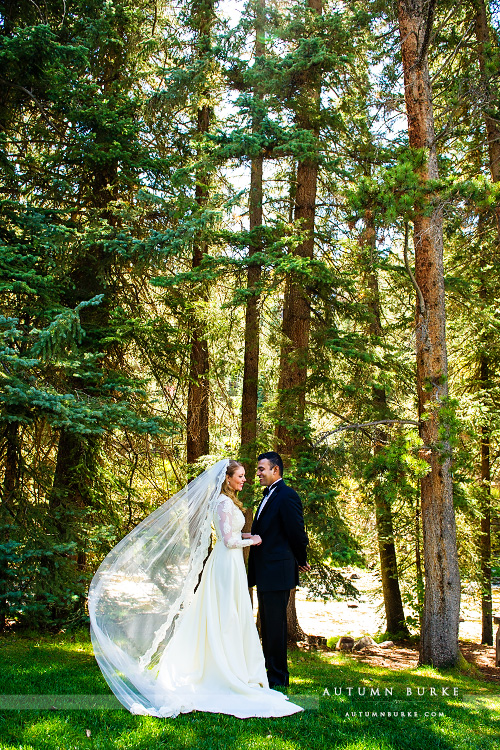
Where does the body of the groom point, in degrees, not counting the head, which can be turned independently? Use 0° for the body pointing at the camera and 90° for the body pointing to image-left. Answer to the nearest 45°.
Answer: approximately 90°

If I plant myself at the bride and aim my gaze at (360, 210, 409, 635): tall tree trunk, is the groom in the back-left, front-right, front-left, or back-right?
front-right

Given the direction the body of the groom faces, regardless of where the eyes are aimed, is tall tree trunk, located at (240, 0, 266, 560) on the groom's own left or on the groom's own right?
on the groom's own right

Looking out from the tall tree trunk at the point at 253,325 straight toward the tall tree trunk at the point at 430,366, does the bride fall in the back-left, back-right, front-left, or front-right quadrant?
front-right

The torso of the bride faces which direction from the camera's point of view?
to the viewer's right

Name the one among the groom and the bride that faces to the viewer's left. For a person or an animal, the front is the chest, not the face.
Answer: the groom

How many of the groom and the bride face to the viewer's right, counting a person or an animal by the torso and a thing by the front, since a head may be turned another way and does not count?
1

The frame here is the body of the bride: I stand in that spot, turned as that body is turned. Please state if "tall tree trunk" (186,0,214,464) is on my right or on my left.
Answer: on my left

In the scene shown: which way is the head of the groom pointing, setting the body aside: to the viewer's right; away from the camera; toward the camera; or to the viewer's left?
to the viewer's left

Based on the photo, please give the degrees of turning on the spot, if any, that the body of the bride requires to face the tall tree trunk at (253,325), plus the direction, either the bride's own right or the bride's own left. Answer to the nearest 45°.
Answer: approximately 90° to the bride's own left

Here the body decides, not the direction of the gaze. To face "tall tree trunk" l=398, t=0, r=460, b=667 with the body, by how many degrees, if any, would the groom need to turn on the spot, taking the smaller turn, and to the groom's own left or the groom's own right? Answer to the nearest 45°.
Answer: approximately 135° to the groom's own right

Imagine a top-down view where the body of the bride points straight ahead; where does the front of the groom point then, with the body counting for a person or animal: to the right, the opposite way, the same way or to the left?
the opposite way

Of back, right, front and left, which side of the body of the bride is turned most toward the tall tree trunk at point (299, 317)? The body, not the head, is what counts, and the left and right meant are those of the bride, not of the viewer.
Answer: left
